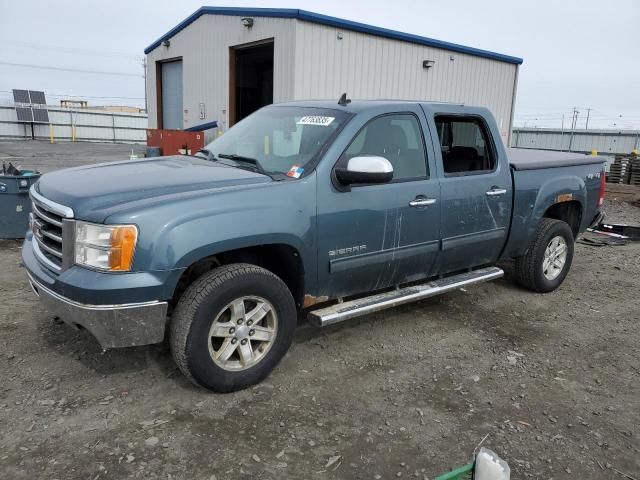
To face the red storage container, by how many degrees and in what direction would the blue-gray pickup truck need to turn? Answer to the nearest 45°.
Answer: approximately 135° to its right

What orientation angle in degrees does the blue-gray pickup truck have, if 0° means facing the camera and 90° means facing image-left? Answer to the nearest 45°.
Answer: approximately 45°

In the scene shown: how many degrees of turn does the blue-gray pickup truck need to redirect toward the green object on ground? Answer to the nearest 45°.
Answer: approximately 90° to its left

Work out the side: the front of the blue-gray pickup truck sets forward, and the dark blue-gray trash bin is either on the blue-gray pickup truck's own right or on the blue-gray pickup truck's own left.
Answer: on the blue-gray pickup truck's own right

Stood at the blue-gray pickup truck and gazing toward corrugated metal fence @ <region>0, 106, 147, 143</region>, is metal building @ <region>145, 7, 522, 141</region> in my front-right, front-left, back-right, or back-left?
front-right

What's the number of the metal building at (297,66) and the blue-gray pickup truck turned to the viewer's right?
0

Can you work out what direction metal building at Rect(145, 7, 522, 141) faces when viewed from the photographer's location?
facing the viewer and to the left of the viewer

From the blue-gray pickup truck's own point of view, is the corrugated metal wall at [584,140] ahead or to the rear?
to the rear

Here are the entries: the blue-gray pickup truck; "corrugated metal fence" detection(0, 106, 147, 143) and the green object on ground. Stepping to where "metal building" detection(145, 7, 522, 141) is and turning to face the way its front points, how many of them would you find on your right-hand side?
1

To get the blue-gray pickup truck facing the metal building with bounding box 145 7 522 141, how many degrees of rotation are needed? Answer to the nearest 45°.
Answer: approximately 135° to its right

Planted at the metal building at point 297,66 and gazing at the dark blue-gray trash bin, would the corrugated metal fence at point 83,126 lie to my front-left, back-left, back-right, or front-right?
back-right

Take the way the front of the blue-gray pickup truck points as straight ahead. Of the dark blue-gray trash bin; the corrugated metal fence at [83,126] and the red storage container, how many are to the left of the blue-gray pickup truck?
0

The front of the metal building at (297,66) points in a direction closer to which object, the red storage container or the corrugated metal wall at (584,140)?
the red storage container

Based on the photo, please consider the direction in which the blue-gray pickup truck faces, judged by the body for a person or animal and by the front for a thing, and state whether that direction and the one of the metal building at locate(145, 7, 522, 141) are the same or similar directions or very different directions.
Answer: same or similar directions
